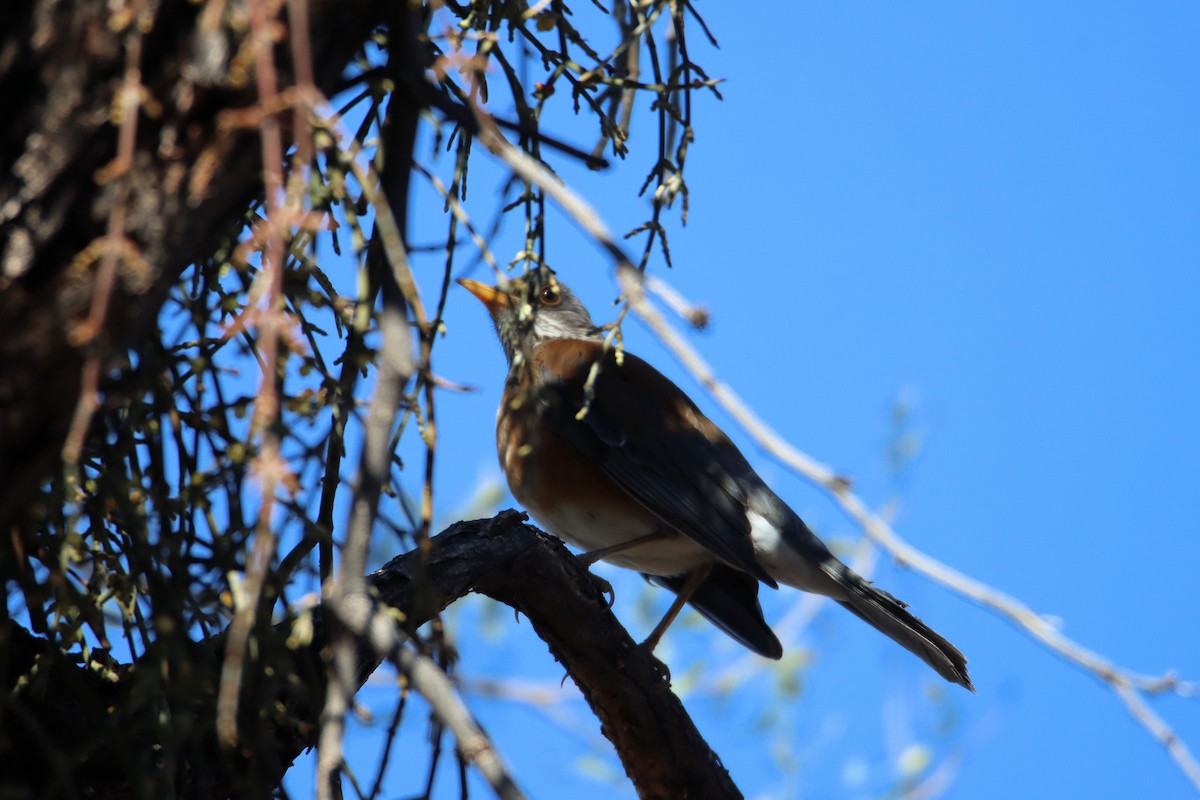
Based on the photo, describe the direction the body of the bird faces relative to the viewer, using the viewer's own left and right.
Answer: facing to the left of the viewer

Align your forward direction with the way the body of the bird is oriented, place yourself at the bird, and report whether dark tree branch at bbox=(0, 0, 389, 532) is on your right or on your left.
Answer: on your left
